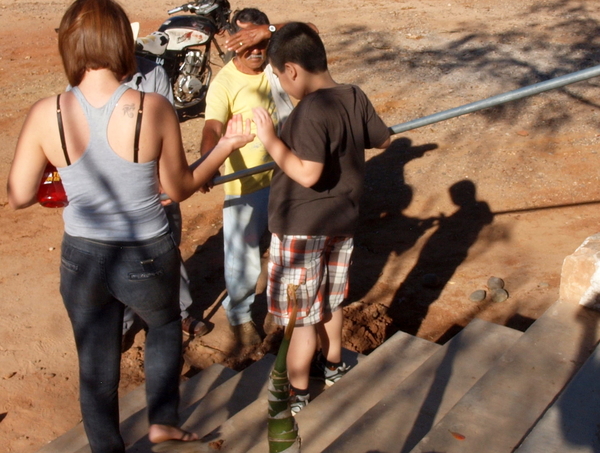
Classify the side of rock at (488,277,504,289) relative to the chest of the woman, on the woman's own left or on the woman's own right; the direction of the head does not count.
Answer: on the woman's own right

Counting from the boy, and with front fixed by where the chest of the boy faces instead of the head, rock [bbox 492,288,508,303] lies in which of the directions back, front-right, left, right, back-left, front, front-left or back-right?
right

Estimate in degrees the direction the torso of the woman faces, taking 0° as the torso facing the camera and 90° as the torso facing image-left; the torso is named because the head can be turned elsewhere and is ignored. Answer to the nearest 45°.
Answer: approximately 180°

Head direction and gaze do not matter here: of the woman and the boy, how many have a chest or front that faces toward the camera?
0

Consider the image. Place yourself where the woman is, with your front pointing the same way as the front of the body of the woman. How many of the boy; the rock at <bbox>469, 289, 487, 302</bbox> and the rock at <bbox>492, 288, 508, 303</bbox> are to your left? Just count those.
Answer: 0

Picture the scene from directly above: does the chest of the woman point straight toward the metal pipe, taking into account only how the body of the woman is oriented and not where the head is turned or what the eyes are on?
no

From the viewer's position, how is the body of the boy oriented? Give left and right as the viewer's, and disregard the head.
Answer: facing away from the viewer and to the left of the viewer

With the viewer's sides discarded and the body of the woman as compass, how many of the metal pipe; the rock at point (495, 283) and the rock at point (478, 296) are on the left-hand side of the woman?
0

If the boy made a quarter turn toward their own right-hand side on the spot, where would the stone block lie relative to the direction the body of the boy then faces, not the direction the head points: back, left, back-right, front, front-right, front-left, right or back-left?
front-right

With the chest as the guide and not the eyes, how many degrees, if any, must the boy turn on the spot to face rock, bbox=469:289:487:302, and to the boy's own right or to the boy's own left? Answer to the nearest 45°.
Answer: approximately 90° to the boy's own right

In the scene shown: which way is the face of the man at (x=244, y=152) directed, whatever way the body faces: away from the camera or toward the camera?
toward the camera

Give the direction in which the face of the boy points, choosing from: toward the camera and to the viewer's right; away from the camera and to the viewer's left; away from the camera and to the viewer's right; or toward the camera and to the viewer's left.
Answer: away from the camera and to the viewer's left

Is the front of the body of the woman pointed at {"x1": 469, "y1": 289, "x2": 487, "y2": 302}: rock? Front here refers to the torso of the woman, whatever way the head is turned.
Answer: no

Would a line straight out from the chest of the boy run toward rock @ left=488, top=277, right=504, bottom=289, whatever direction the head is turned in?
no
